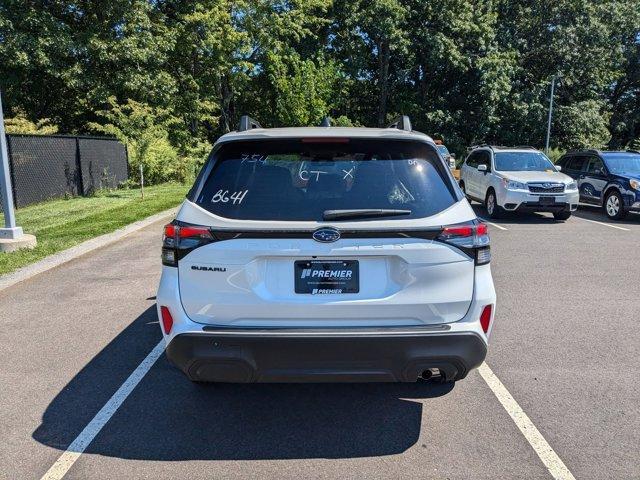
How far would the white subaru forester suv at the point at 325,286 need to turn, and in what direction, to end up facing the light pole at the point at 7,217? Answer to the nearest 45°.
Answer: approximately 45° to its left

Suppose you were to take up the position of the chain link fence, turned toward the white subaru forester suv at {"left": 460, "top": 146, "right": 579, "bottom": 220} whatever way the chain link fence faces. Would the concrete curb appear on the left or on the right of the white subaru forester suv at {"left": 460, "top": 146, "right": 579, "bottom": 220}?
right

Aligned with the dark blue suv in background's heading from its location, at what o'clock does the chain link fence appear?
The chain link fence is roughly at 4 o'clock from the dark blue suv in background.

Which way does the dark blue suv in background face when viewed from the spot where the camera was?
facing the viewer and to the right of the viewer

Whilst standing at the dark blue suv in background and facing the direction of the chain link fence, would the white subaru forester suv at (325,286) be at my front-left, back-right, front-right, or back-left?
front-left

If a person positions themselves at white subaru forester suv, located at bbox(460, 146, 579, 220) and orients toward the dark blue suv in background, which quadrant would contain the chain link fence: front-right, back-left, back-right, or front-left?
back-left

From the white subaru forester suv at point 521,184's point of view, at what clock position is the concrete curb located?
The concrete curb is roughly at 3 o'clock from the white subaru forester suv.

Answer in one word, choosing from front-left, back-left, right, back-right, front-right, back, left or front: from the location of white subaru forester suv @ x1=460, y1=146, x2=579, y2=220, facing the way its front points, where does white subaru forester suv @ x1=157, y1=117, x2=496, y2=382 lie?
front-right

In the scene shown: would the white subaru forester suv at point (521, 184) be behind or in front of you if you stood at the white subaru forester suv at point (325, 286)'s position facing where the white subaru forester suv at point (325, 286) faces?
in front

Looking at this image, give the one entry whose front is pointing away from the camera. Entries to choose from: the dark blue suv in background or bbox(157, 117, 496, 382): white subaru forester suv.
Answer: the white subaru forester suv

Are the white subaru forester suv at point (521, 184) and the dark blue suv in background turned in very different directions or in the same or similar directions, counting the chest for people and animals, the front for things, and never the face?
same or similar directions

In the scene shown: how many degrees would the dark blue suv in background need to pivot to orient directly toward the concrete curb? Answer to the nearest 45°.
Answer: approximately 90° to its right

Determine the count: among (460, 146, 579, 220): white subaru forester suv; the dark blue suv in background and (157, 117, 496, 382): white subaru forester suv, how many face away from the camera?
1

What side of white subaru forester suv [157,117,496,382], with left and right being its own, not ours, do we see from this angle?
back

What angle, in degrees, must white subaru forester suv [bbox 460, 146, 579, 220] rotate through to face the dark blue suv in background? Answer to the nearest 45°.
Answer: approximately 90° to its left

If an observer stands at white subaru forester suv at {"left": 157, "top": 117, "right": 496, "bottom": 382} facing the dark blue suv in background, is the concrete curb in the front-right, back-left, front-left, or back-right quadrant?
front-left

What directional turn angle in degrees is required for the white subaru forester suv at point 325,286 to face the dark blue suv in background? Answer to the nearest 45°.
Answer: approximately 45° to its right
